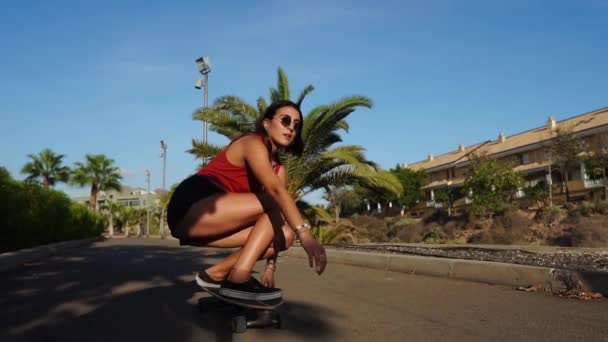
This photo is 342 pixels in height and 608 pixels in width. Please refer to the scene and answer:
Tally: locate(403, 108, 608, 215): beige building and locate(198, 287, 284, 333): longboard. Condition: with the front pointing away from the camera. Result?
0

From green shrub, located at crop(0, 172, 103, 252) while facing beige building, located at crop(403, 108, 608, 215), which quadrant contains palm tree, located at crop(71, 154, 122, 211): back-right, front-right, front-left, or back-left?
front-left

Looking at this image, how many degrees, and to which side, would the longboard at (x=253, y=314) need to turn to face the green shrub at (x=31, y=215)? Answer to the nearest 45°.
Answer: approximately 180°

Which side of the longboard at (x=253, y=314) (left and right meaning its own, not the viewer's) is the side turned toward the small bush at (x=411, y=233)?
left

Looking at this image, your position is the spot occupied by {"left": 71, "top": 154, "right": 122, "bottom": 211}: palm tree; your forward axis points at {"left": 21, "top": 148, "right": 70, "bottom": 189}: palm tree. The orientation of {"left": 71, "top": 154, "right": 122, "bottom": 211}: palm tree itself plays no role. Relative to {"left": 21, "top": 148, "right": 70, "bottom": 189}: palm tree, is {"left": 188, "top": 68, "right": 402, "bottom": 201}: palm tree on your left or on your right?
left

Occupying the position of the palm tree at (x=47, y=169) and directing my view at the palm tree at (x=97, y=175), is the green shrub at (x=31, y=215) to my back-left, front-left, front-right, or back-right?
back-right

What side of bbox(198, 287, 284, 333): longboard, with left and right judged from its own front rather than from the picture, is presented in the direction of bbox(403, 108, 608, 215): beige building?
left

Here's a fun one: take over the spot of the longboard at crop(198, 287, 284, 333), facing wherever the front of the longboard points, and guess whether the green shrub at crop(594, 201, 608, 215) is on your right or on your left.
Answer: on your left

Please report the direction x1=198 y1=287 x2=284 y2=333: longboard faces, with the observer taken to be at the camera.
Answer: facing the viewer and to the right of the viewer

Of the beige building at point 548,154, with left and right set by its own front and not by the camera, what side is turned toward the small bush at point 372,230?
front

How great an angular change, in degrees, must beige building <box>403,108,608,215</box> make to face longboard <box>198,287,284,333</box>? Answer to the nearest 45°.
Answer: approximately 45° to its left

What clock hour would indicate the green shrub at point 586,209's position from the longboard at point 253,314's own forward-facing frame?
The green shrub is roughly at 9 o'clock from the longboard.

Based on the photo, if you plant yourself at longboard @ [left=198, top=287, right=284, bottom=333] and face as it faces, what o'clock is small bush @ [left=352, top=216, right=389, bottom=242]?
The small bush is roughly at 8 o'clock from the longboard.

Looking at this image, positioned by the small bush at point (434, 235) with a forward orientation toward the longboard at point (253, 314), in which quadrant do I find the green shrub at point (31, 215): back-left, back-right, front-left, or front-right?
front-right

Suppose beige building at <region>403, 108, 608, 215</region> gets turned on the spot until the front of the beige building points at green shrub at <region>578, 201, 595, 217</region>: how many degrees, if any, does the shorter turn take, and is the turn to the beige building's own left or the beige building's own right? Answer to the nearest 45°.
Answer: approximately 45° to the beige building's own left
